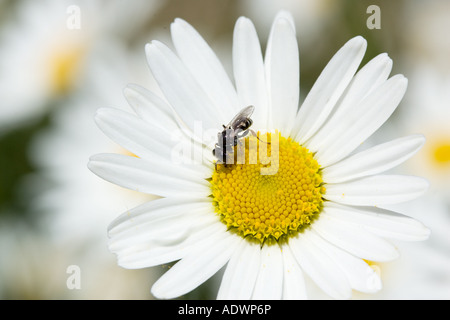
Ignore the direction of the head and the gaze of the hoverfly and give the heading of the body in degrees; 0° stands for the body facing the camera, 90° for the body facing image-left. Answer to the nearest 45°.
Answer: approximately 45°

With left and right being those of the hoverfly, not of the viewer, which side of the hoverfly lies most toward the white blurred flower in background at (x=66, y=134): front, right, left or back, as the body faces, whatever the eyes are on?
right

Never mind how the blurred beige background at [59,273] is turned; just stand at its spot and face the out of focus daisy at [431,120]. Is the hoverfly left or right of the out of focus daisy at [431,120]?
right

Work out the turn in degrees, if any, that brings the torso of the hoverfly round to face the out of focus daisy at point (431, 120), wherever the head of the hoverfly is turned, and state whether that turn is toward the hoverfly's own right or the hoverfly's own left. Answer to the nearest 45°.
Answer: approximately 180°

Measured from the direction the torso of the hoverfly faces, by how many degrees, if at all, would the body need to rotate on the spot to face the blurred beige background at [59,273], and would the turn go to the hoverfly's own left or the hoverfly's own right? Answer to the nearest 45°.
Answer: approximately 90° to the hoverfly's own right
